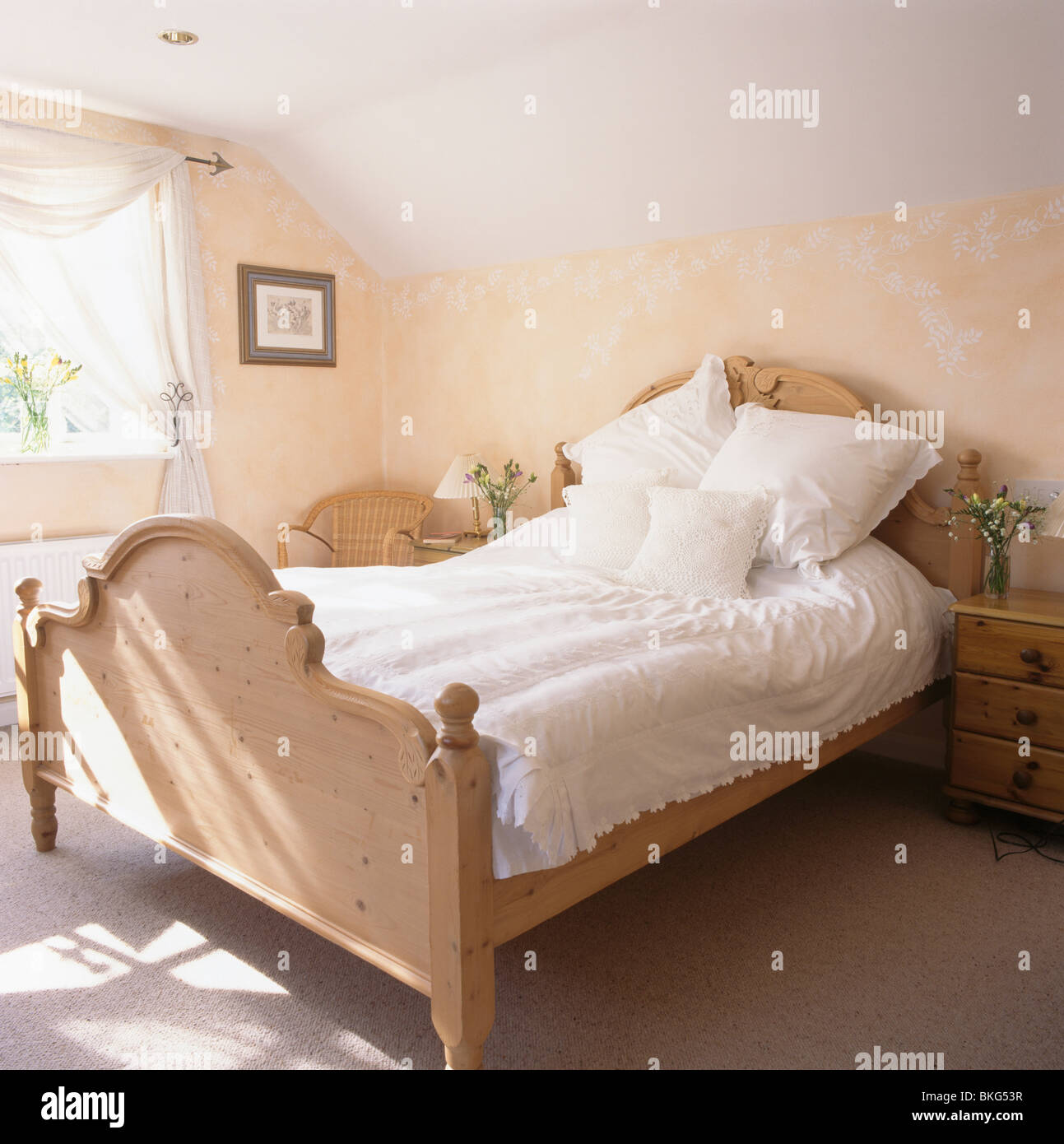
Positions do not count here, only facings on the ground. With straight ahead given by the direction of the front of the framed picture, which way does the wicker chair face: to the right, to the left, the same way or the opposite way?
to the right

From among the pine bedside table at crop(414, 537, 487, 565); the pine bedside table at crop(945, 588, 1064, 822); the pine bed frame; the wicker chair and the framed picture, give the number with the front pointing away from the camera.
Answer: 0

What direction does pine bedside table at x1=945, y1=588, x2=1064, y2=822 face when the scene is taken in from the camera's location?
facing the viewer and to the left of the viewer

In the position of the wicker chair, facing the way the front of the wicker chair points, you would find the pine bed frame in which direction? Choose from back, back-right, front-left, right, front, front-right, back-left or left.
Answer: front-left

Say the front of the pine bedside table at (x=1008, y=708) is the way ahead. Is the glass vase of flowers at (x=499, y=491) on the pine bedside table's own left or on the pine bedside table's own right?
on the pine bedside table's own right

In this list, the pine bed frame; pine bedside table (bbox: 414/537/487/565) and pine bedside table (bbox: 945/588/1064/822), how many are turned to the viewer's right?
0

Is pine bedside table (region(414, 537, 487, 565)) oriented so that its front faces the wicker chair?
no

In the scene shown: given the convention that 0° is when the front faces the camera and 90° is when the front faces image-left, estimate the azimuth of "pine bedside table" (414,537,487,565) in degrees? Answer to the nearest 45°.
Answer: approximately 45°

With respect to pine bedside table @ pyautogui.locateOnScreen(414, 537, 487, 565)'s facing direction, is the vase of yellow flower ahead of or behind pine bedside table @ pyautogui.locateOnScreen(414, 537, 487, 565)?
ahead

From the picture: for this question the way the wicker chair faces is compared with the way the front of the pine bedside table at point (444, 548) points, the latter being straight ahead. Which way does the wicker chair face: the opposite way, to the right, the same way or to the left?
the same way

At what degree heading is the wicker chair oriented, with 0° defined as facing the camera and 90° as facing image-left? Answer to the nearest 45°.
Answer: approximately 45°

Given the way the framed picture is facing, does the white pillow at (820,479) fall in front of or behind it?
in front

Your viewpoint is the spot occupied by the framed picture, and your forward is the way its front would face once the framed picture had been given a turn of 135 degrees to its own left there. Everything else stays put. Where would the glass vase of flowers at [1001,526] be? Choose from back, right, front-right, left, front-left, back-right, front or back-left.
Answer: back-right

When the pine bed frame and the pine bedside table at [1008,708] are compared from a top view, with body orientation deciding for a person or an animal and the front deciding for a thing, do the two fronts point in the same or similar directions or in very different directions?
same or similar directions

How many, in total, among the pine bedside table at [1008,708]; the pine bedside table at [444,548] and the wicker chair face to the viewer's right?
0

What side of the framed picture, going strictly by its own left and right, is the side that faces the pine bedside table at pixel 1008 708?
front

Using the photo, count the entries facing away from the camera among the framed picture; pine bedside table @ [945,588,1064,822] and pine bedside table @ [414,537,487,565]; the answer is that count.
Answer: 0

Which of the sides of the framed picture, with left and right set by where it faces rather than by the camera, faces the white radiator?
right
